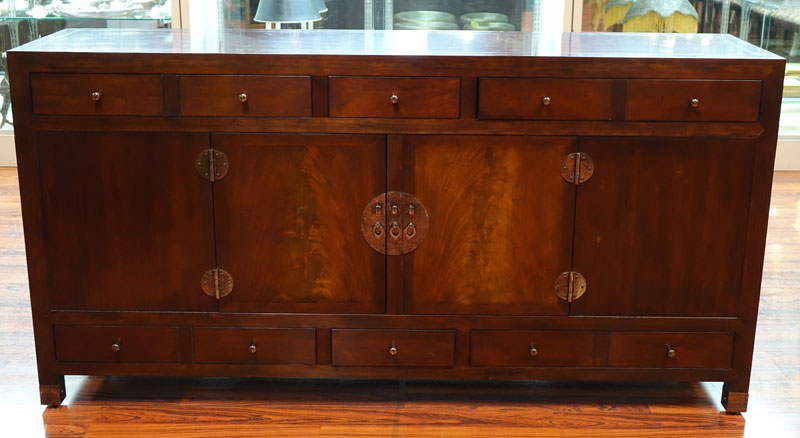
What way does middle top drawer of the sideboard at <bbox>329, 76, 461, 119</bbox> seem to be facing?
toward the camera

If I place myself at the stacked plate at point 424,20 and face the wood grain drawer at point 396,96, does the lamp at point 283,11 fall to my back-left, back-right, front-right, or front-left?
front-right

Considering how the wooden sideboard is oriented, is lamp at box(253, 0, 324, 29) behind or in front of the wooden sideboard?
behind

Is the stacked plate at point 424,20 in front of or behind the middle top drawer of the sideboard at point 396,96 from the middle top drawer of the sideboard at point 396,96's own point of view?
behind

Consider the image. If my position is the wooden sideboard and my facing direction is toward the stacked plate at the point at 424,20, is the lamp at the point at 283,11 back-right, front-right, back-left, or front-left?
front-left

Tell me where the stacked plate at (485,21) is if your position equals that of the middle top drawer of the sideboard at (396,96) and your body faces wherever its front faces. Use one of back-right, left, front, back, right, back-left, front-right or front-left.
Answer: back

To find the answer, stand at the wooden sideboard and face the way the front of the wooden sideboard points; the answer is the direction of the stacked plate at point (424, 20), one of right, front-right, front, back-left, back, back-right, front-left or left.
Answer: back

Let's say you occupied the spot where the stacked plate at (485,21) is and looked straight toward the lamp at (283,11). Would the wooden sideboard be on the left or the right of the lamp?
left

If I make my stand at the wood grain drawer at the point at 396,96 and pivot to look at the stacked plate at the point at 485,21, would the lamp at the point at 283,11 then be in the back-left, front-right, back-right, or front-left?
front-left

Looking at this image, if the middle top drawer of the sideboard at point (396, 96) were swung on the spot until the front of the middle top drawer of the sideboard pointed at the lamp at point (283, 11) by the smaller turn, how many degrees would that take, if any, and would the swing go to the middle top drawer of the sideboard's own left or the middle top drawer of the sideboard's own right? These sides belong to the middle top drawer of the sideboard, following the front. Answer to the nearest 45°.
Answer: approximately 180°
